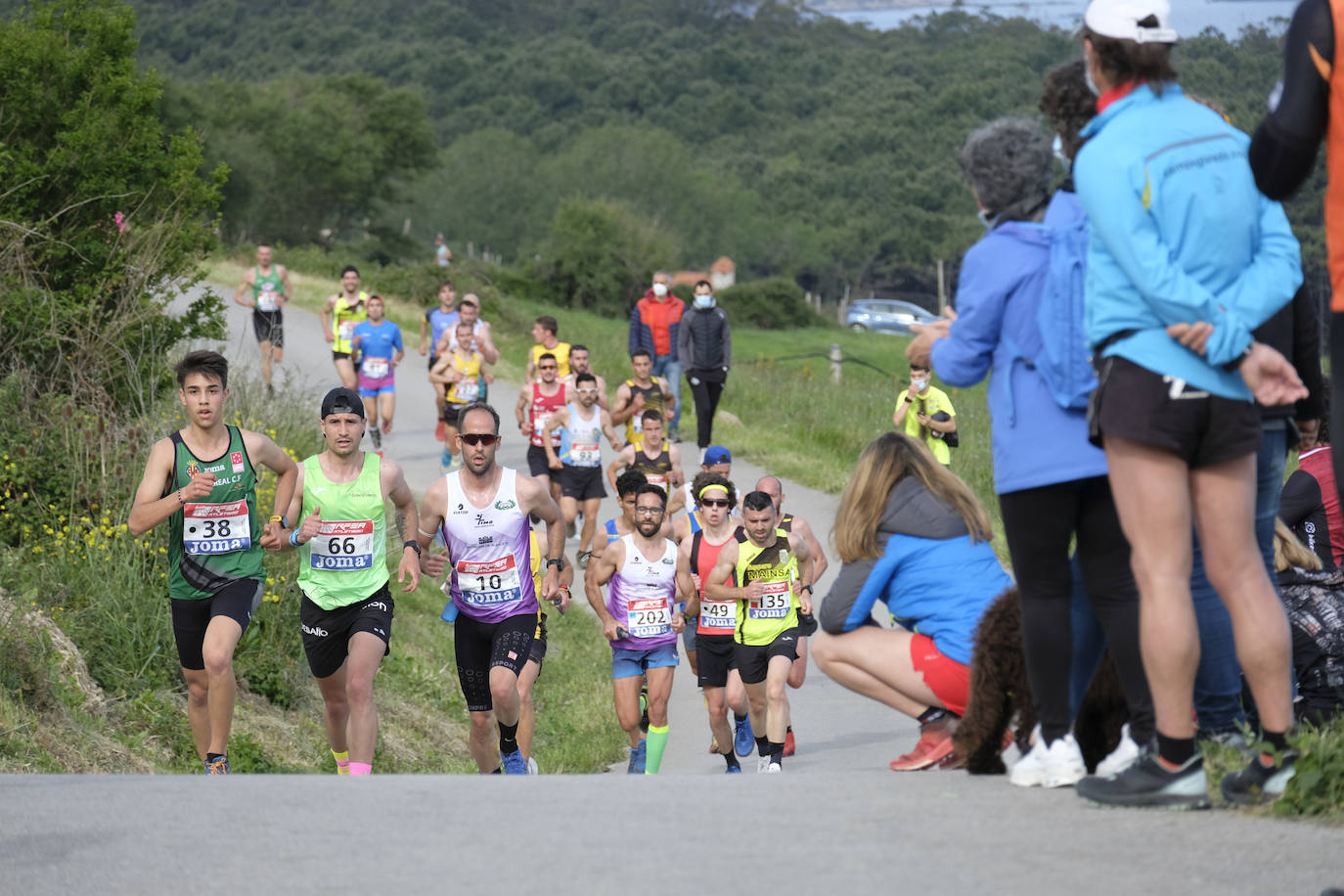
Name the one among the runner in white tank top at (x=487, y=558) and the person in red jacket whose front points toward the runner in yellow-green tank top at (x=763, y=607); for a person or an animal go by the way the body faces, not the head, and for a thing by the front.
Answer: the person in red jacket

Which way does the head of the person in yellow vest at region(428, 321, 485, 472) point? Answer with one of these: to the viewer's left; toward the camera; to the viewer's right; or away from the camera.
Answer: toward the camera

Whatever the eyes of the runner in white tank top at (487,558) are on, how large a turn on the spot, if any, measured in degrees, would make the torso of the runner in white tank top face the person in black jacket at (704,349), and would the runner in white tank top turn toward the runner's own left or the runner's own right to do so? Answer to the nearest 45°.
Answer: approximately 180°

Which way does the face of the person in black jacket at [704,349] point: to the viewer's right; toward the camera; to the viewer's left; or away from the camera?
toward the camera

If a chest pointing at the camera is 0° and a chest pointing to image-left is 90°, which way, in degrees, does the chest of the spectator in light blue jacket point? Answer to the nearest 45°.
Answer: approximately 135°

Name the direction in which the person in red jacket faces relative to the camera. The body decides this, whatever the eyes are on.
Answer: toward the camera

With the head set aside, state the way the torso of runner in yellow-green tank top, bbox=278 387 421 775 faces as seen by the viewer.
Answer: toward the camera

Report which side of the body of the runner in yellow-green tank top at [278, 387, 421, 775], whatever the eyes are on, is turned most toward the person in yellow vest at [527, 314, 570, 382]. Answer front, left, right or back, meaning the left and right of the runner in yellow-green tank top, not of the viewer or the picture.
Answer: back

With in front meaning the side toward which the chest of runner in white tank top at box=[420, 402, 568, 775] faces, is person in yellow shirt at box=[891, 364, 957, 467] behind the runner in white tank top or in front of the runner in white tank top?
behind

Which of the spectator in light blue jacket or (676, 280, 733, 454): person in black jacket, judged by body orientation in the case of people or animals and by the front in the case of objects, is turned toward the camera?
the person in black jacket

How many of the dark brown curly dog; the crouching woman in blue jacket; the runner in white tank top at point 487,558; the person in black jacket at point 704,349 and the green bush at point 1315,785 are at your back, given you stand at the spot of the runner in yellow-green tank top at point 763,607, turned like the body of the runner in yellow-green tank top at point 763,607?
1

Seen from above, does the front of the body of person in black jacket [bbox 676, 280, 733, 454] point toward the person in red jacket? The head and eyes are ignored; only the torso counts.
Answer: no

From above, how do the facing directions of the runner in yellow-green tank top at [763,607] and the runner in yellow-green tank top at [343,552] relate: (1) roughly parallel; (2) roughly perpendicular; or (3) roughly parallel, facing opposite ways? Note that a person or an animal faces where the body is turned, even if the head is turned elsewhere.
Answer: roughly parallel

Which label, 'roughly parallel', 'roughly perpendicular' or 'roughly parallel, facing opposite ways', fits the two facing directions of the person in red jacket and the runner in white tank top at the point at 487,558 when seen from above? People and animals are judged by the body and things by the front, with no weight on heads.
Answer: roughly parallel

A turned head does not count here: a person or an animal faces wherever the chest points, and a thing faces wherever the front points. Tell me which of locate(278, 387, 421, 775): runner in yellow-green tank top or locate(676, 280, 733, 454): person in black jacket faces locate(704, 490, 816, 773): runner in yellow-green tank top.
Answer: the person in black jacket

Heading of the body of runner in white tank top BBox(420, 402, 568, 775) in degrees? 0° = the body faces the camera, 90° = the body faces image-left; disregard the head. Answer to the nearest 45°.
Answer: approximately 0°

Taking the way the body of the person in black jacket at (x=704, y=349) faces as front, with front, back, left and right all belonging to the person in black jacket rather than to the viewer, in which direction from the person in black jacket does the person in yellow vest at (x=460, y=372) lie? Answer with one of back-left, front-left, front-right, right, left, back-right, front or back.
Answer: front-right
